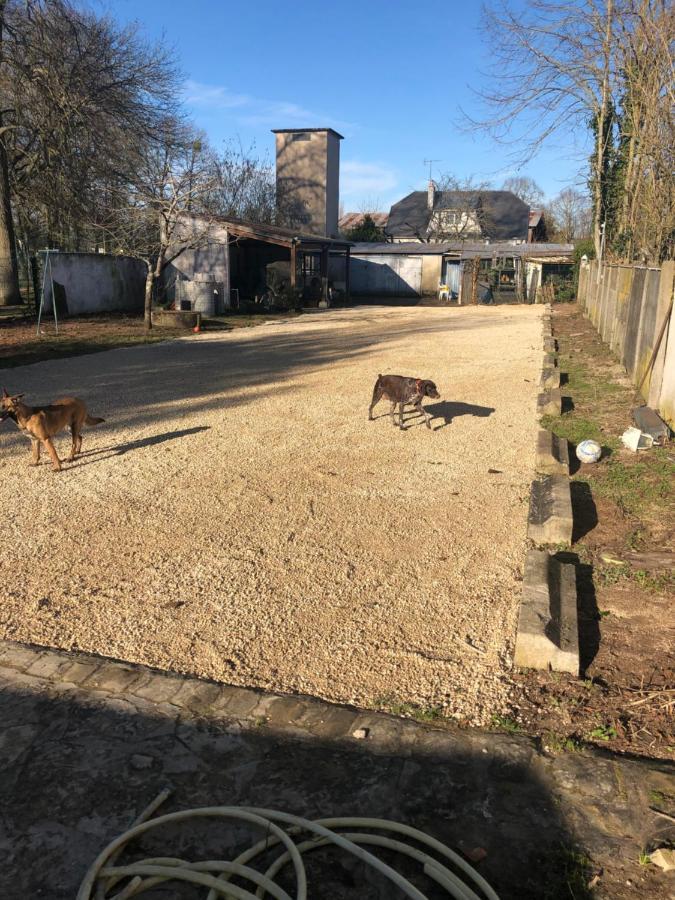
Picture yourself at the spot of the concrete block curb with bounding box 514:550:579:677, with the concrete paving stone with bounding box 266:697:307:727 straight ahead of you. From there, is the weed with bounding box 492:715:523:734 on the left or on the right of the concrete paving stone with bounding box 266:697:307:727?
left

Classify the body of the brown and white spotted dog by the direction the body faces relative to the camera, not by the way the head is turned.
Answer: to the viewer's right

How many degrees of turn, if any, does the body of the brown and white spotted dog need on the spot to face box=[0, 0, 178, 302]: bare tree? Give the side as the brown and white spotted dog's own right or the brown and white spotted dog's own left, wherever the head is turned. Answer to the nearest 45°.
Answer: approximately 135° to the brown and white spotted dog's own left

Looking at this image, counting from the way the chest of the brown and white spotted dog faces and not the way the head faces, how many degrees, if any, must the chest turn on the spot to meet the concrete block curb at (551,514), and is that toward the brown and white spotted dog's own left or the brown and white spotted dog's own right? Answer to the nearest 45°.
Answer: approximately 90° to the brown and white spotted dog's own right

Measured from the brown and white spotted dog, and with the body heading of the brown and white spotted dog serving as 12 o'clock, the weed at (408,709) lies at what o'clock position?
The weed is roughly at 3 o'clock from the brown and white spotted dog.

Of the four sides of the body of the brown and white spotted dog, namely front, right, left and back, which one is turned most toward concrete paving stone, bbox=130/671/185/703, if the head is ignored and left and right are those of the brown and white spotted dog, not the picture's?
right

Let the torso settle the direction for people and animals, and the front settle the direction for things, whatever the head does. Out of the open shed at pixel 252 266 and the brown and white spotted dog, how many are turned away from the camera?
0

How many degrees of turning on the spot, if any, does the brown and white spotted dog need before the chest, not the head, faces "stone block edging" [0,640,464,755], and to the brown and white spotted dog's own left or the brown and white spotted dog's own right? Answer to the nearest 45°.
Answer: approximately 90° to the brown and white spotted dog's own right

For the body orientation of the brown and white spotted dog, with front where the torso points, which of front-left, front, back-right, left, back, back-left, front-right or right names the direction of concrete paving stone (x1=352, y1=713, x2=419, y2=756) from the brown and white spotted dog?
right

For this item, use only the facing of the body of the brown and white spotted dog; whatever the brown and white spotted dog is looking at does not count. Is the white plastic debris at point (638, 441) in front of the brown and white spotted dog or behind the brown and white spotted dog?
in front

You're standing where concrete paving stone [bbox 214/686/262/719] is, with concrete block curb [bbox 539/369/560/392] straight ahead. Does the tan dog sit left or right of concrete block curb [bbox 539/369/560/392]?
left

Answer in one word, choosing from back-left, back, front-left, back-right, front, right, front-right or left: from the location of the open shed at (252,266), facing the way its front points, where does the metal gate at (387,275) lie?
left

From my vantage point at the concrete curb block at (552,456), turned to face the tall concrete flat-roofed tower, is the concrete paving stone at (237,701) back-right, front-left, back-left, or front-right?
back-left

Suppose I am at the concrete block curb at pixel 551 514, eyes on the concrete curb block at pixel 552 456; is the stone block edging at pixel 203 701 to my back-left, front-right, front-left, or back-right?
back-left

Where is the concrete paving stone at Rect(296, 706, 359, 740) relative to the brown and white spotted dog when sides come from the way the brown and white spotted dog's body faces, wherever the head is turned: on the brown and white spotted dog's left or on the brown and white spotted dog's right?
on the brown and white spotted dog's right

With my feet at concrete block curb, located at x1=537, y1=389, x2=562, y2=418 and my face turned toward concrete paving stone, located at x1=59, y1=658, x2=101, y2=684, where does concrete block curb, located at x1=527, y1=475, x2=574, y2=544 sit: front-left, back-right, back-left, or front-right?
front-left

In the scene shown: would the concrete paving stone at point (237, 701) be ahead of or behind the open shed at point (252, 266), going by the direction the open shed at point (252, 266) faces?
ahead

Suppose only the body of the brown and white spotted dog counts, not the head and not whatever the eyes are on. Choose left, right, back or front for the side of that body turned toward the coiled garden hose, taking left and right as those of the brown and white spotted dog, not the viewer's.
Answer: right
